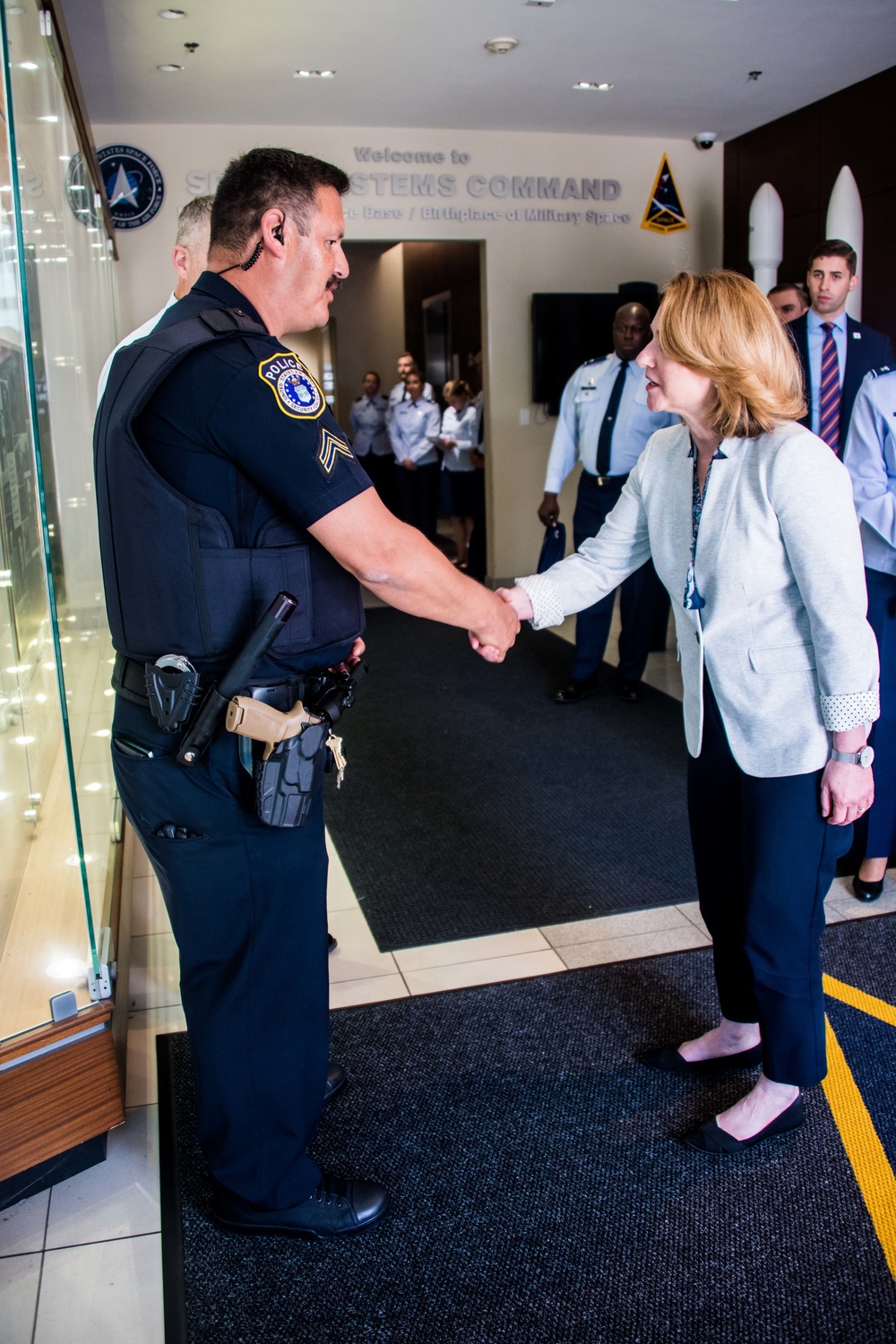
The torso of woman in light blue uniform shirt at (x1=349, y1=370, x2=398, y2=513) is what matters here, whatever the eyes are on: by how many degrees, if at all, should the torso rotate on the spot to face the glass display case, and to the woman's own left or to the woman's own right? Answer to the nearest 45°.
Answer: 0° — they already face it

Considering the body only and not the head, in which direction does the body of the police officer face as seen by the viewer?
to the viewer's right

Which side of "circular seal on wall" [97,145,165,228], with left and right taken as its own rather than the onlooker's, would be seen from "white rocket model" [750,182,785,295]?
left

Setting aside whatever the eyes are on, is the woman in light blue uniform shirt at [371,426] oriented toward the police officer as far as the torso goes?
yes

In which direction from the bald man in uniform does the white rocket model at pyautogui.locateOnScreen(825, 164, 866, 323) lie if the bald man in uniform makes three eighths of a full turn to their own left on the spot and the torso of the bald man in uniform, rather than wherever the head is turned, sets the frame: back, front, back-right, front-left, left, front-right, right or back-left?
front

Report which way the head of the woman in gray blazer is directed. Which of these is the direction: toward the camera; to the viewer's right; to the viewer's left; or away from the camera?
to the viewer's left

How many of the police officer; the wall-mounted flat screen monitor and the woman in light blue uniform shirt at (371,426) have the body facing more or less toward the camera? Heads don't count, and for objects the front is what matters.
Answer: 2

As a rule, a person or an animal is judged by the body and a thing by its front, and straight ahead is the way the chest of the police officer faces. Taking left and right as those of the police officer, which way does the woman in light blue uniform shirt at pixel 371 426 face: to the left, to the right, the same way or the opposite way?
to the right

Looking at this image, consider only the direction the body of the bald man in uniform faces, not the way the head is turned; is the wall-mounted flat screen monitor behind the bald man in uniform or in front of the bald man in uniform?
behind
